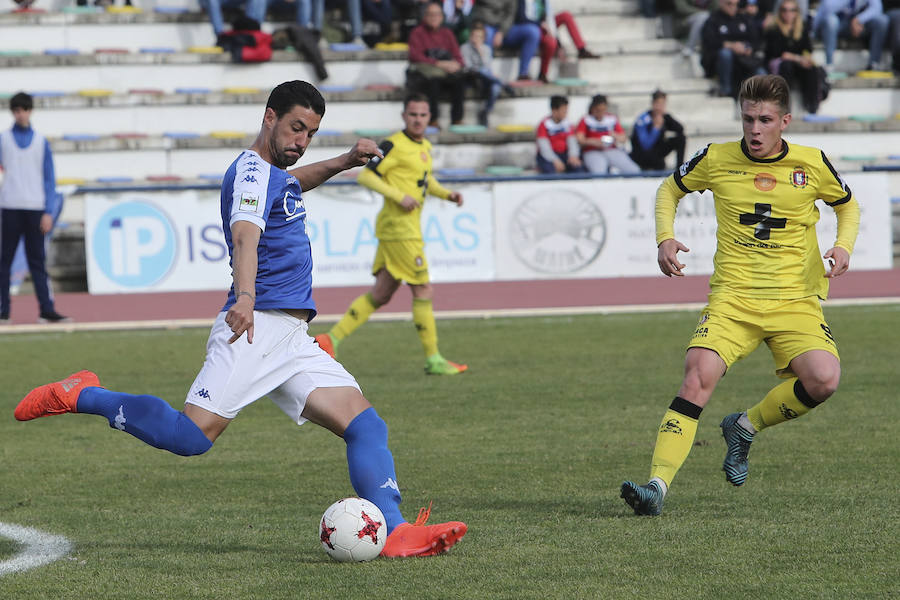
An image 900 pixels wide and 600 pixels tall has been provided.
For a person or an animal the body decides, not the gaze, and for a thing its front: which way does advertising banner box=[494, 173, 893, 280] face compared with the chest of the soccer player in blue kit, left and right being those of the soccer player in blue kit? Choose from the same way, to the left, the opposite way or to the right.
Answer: to the right

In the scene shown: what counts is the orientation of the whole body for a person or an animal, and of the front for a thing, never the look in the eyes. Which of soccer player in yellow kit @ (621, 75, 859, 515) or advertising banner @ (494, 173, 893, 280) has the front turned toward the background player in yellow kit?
the advertising banner

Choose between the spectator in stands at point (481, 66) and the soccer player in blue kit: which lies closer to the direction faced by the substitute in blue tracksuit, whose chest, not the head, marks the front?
the soccer player in blue kit

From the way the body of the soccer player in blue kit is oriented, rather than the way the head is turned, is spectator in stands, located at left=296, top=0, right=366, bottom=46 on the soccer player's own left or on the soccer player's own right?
on the soccer player's own left

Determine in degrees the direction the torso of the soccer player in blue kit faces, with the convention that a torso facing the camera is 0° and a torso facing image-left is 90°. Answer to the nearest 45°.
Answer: approximately 270°

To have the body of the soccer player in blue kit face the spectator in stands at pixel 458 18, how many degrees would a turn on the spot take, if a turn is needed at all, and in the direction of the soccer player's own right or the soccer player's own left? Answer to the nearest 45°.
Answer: approximately 90° to the soccer player's own left

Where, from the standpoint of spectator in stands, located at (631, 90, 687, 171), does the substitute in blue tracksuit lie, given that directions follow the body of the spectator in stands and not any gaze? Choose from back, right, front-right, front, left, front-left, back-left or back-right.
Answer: front-right

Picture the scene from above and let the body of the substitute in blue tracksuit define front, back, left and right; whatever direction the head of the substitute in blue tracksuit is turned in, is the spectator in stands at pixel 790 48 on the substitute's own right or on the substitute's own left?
on the substitute's own left

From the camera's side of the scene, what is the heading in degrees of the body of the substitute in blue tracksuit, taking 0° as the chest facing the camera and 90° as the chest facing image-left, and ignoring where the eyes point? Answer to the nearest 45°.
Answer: approximately 0°

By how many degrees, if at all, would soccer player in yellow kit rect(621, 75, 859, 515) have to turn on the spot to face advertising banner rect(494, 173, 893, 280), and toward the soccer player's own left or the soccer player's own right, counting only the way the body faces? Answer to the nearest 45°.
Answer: approximately 180°

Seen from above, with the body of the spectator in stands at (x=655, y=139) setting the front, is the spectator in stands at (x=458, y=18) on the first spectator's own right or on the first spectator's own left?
on the first spectator's own right
